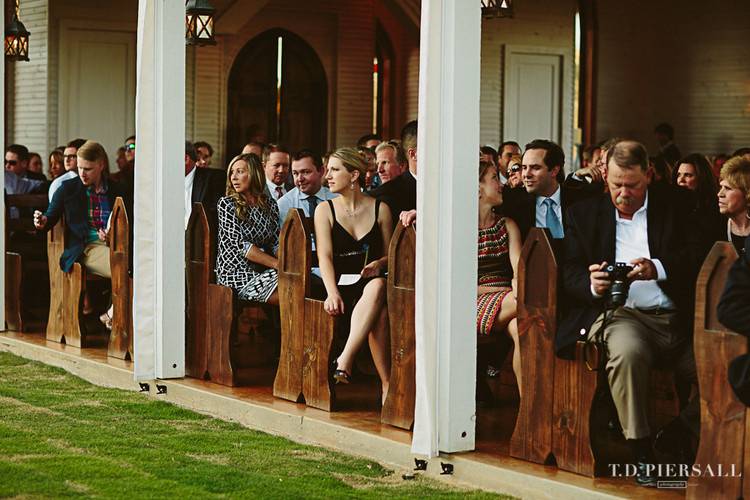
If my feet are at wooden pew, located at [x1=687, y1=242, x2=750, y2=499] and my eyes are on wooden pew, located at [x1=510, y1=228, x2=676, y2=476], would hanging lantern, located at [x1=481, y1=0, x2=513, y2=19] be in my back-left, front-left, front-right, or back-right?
front-right

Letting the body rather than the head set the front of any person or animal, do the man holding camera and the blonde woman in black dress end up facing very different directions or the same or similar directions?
same or similar directions

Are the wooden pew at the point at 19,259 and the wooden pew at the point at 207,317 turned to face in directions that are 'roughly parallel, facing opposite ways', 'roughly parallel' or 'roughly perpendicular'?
roughly parallel

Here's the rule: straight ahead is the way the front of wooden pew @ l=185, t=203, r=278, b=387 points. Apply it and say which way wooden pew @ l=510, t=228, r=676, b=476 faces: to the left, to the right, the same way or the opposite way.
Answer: the same way

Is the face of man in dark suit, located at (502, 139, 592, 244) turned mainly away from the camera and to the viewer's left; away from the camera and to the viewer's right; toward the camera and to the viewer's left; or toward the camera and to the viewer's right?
toward the camera and to the viewer's left

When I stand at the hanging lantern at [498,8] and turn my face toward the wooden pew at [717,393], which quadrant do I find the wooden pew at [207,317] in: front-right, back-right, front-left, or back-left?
front-right

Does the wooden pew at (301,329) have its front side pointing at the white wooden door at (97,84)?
no

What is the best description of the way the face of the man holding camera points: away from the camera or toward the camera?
toward the camera

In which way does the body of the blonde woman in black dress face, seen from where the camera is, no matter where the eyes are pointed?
toward the camera
